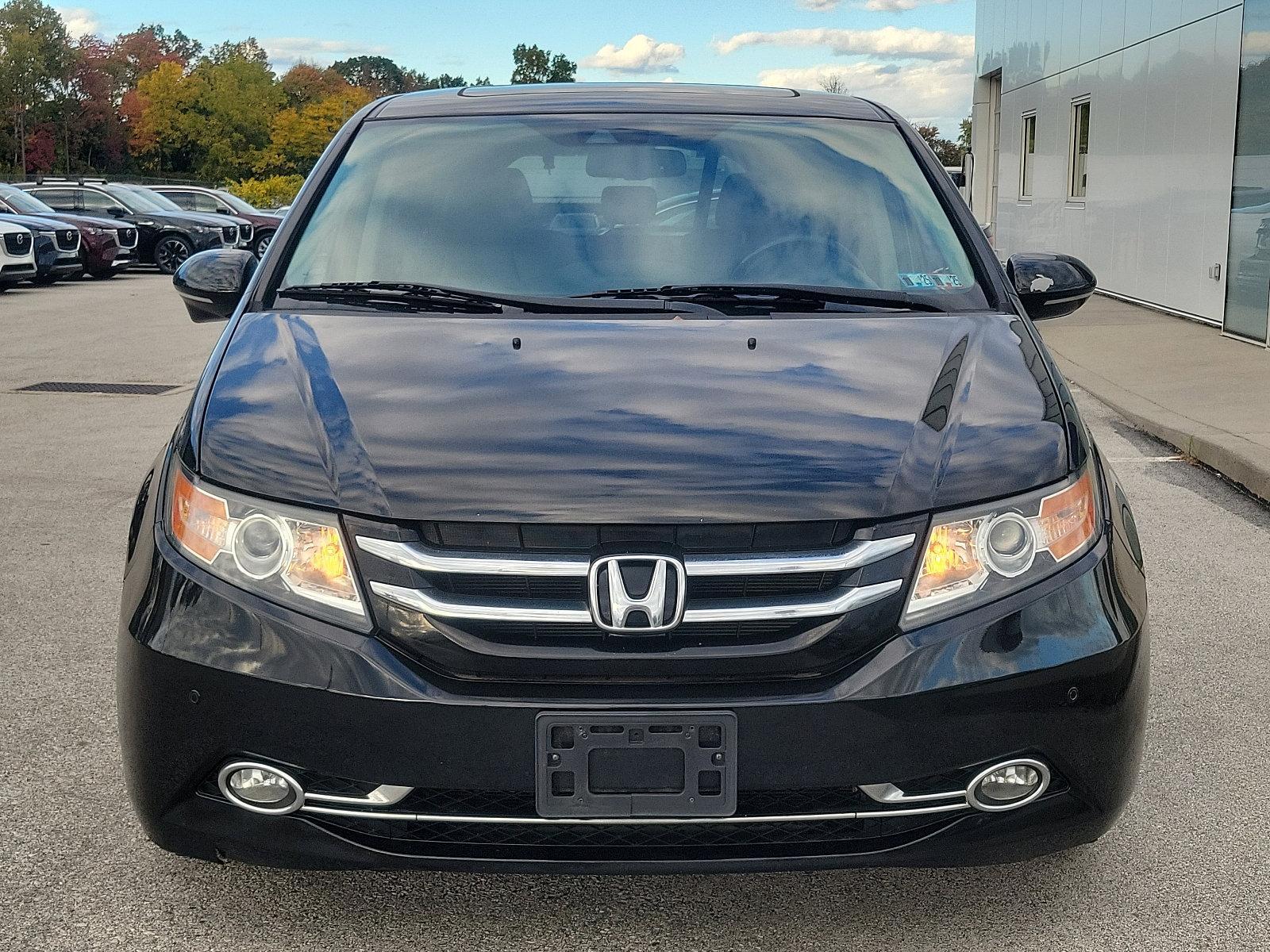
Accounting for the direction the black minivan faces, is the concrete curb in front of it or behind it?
behind

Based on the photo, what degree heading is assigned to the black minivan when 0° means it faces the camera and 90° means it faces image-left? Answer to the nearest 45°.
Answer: approximately 0°

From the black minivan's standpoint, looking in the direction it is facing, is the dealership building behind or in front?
behind
